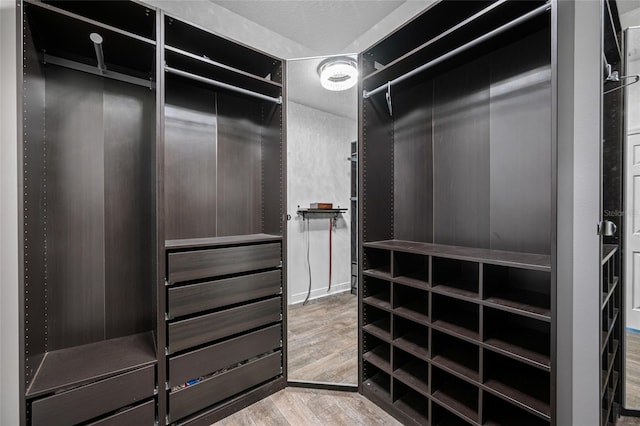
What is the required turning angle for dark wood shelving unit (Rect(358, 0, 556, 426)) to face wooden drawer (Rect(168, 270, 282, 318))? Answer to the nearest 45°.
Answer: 0° — it already faces it

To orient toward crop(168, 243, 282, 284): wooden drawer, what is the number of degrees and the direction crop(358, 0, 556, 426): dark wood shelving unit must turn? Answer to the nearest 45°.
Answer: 0° — it already faces it

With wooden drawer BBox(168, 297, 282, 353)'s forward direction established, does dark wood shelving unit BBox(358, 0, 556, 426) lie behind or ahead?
ahead

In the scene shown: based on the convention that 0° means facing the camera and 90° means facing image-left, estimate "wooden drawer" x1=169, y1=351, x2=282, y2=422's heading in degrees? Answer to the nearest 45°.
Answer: approximately 315°

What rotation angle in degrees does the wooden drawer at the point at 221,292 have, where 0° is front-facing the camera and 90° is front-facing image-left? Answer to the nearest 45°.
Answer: approximately 315°

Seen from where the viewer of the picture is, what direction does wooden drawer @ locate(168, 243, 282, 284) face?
facing the viewer and to the right of the viewer

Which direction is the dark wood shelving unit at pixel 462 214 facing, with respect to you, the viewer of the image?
facing the viewer and to the left of the viewer

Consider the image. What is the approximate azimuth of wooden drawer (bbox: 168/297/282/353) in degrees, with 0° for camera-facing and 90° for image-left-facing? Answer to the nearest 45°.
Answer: approximately 315°
